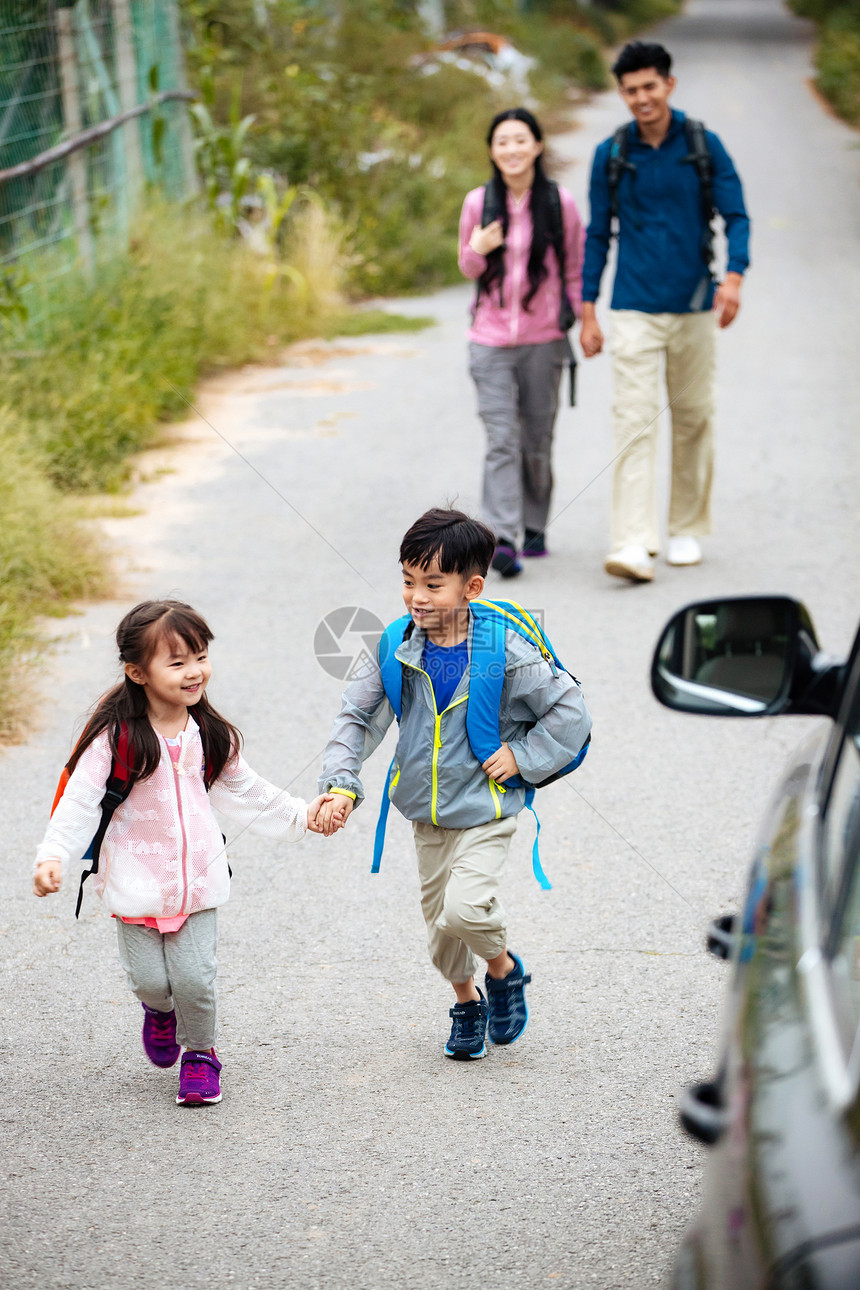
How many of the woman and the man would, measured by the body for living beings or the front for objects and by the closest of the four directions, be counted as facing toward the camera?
2

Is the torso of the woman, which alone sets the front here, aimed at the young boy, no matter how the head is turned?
yes

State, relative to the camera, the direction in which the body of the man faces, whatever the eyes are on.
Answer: toward the camera

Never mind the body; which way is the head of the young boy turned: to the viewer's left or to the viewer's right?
to the viewer's left

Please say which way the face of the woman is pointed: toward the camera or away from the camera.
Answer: toward the camera

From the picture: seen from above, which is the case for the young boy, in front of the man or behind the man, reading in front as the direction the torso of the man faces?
in front

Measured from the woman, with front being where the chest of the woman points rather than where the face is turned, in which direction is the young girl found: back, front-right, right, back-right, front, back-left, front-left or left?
front

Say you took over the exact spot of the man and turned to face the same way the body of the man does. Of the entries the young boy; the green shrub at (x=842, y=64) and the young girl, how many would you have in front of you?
2

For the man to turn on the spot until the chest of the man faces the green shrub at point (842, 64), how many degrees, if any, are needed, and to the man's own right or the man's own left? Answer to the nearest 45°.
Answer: approximately 180°

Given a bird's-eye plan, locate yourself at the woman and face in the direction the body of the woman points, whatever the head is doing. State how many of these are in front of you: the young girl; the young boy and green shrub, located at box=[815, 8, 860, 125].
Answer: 2

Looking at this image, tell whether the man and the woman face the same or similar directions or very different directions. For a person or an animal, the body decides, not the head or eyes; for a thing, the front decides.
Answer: same or similar directions

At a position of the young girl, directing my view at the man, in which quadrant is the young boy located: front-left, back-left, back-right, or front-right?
front-right

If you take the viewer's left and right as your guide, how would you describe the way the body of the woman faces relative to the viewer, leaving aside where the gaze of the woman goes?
facing the viewer
